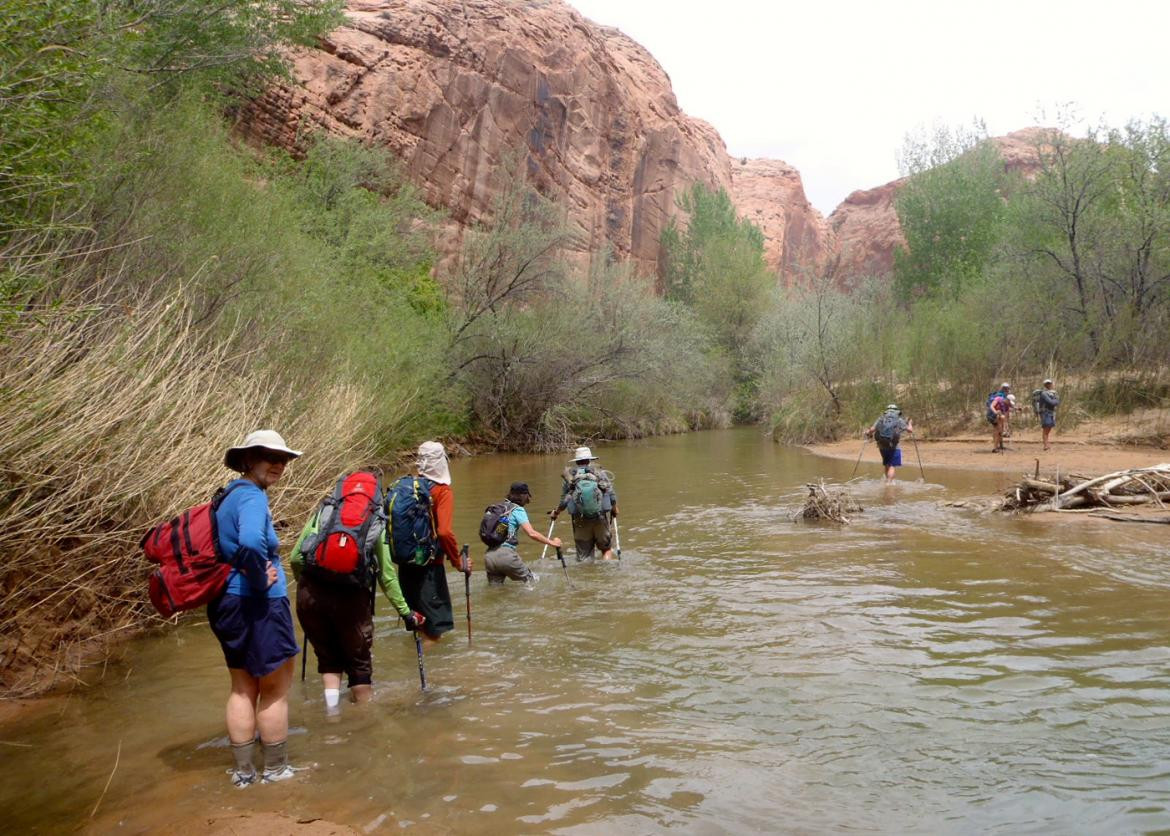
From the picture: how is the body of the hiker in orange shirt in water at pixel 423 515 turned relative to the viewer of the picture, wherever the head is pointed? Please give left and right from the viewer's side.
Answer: facing away from the viewer and to the right of the viewer

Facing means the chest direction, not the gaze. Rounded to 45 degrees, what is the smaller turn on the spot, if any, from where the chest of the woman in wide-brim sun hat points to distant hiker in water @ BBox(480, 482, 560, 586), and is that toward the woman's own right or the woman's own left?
approximately 45° to the woman's own left

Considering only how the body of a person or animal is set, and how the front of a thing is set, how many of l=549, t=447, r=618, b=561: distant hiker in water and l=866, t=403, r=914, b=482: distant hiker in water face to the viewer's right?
0

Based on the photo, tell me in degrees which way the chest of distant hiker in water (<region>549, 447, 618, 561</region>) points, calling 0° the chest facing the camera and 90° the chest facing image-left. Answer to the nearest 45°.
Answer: approximately 180°

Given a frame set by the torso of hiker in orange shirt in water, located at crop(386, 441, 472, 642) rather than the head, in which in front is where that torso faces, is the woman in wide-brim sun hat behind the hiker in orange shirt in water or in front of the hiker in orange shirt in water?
behind

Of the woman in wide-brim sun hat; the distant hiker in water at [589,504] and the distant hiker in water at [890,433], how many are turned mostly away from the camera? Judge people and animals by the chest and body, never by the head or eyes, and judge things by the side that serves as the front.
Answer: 2

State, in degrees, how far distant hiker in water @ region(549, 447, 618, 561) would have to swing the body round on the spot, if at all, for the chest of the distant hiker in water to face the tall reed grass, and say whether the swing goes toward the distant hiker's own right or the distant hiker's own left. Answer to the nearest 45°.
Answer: approximately 135° to the distant hiker's own left

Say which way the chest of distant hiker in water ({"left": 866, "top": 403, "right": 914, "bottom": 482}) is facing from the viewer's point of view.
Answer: away from the camera

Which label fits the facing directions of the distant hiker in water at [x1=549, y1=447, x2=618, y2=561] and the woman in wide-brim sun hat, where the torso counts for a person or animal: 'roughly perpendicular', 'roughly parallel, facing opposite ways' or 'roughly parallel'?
roughly perpendicular

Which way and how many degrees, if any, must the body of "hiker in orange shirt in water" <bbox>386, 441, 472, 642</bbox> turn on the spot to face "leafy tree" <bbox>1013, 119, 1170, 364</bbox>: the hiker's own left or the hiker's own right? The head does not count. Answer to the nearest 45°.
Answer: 0° — they already face it

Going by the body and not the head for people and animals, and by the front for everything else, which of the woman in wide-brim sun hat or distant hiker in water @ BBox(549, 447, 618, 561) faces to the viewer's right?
the woman in wide-brim sun hat

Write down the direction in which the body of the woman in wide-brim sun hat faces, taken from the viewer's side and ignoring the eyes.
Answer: to the viewer's right

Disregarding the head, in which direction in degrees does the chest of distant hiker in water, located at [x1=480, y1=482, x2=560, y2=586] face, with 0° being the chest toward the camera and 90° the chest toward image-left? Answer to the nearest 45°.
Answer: approximately 225°

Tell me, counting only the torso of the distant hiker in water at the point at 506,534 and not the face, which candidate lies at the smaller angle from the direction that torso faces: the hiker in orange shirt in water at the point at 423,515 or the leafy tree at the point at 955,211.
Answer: the leafy tree

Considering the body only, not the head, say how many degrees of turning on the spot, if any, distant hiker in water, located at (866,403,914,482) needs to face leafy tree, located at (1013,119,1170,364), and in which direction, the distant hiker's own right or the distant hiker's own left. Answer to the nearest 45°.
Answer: approximately 45° to the distant hiker's own right
